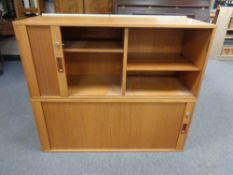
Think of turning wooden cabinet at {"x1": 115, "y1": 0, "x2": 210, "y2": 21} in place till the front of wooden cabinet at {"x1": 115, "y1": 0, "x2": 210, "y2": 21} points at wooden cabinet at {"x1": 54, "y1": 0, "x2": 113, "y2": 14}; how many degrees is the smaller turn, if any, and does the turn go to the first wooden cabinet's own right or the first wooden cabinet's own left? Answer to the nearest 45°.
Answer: approximately 90° to the first wooden cabinet's own right

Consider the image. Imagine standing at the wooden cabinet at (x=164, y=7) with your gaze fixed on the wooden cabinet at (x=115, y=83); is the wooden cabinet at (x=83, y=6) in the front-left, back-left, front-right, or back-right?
front-right

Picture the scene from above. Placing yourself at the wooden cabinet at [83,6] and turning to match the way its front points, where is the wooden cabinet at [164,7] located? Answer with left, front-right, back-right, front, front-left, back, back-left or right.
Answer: left

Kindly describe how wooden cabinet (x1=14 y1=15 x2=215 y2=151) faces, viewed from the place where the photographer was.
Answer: facing the viewer

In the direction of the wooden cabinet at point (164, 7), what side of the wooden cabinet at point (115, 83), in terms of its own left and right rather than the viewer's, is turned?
back

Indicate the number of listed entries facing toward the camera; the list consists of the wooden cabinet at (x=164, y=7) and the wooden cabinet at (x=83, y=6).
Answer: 2

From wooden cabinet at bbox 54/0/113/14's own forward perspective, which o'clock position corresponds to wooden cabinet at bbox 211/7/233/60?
wooden cabinet at bbox 211/7/233/60 is roughly at 9 o'clock from wooden cabinet at bbox 54/0/113/14.

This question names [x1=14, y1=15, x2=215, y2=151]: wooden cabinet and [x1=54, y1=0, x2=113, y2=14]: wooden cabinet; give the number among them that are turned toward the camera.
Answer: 2

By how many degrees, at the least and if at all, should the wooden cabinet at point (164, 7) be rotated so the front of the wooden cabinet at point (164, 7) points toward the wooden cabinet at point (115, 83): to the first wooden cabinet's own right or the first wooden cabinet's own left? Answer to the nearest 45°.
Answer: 0° — it already faces it

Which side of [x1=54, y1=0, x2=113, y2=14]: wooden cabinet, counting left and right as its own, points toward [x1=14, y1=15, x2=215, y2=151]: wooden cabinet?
front

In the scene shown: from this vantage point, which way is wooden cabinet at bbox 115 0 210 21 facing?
toward the camera

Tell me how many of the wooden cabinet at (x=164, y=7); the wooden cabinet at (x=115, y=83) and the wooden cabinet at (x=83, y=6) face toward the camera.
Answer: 3

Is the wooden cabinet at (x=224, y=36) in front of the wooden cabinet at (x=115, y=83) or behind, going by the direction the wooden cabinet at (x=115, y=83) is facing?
behind
